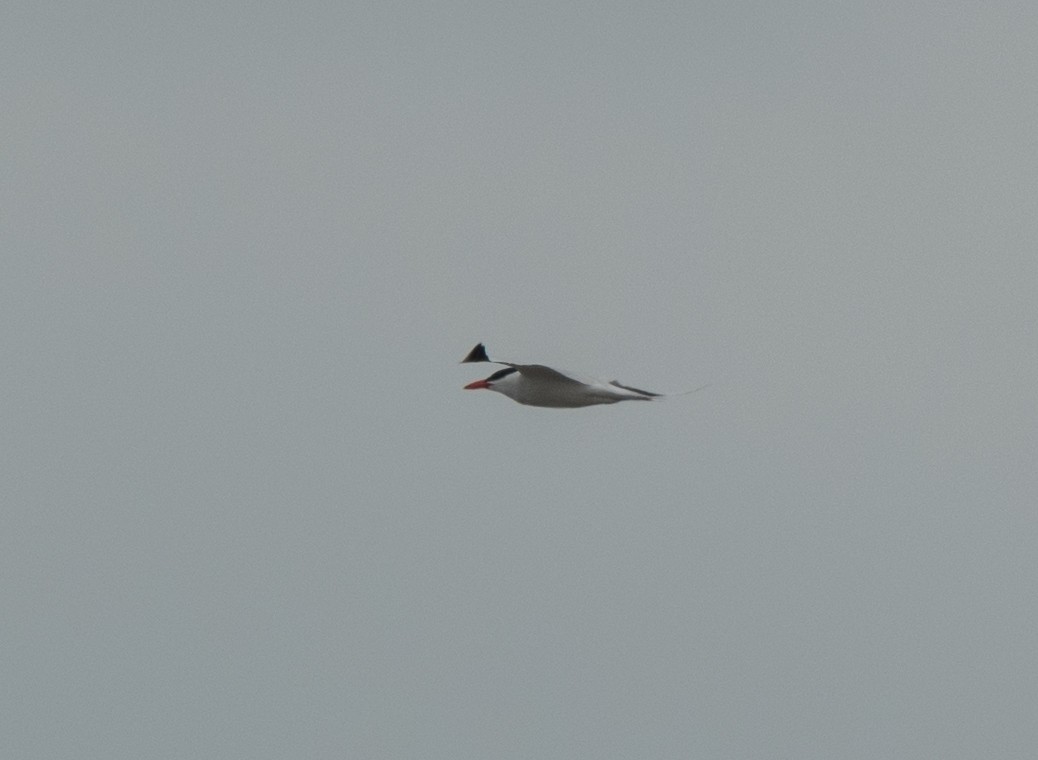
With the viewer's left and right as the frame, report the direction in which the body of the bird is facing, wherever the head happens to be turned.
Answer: facing to the left of the viewer
